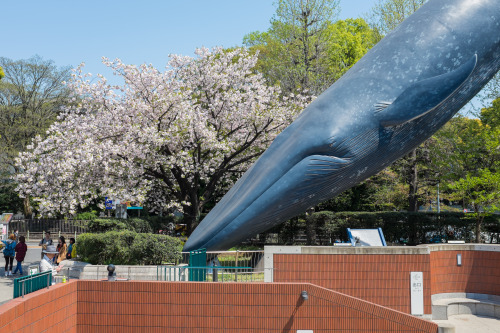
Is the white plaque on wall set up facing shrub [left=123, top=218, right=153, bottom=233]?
no

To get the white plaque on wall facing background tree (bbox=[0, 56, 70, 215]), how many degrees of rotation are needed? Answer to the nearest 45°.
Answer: approximately 135° to its right

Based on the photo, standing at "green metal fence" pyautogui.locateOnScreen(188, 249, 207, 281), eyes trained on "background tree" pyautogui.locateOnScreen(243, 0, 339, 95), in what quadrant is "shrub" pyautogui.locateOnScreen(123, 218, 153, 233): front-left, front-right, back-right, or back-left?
front-left

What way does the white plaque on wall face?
toward the camera

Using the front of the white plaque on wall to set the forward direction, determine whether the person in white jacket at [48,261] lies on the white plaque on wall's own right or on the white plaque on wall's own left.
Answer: on the white plaque on wall's own right

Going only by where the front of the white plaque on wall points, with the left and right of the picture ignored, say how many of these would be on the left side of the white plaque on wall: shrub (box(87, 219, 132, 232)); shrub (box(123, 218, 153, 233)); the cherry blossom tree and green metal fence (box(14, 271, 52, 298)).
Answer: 0

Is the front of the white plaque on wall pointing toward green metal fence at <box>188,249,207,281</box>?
no

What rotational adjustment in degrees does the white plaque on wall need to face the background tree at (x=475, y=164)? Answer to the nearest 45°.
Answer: approximately 180°

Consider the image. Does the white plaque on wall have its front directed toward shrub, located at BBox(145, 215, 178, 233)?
no

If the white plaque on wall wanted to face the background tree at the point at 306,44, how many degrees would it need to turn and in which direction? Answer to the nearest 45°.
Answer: approximately 180°
